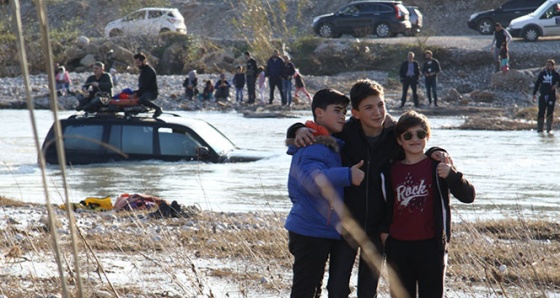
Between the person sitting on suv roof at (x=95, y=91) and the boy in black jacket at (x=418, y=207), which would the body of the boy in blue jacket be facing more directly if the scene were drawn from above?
the boy in black jacket

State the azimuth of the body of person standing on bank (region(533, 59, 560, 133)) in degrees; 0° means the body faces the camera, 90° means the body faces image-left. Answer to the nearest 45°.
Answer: approximately 0°

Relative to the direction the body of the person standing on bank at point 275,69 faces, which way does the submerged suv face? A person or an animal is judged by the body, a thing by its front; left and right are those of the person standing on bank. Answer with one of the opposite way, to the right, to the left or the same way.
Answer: to the left

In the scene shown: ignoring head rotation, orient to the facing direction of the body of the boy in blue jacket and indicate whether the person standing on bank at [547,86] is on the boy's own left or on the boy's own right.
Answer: on the boy's own left

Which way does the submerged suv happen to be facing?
to the viewer's right

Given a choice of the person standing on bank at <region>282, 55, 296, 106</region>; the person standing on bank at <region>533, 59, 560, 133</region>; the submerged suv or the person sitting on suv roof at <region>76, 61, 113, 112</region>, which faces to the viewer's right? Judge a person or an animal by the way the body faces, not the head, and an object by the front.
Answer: the submerged suv

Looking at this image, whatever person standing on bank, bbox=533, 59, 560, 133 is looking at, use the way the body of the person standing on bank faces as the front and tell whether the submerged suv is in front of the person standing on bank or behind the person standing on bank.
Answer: in front
